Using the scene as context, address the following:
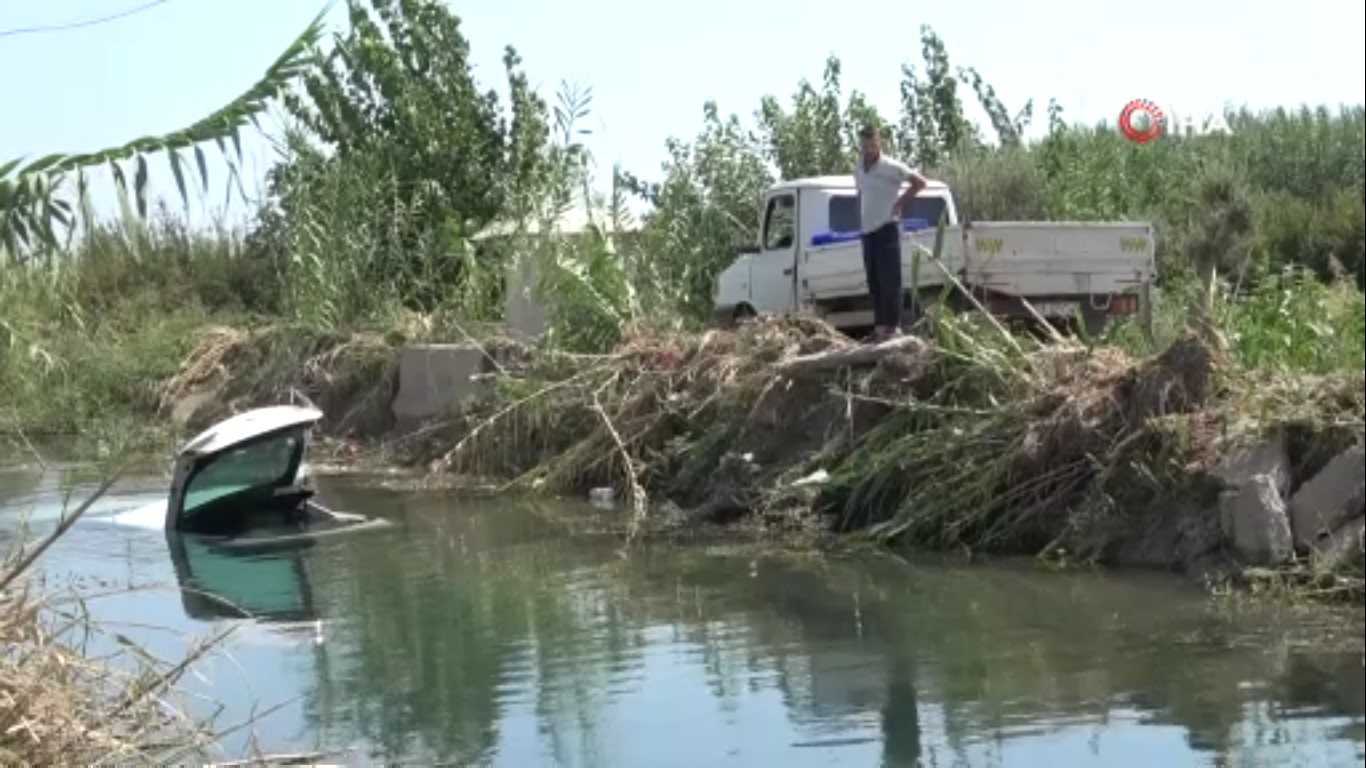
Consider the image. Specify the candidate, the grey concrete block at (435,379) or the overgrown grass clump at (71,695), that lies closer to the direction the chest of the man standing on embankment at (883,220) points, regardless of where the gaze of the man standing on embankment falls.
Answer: the overgrown grass clump

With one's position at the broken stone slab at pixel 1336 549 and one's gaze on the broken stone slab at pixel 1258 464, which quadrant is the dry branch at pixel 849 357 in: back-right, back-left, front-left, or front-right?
front-left

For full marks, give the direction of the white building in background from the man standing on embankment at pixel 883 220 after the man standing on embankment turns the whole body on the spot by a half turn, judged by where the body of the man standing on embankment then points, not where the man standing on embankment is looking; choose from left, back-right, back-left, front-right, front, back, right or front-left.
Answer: left

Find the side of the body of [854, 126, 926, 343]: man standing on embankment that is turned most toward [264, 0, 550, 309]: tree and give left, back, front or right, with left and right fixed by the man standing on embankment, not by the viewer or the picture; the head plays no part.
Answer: right

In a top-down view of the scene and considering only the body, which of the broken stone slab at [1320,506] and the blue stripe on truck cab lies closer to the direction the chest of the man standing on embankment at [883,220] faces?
the broken stone slab

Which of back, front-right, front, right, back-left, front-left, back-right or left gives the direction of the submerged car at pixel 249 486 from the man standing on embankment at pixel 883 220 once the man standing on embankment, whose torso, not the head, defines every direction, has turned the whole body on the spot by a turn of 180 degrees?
back-left

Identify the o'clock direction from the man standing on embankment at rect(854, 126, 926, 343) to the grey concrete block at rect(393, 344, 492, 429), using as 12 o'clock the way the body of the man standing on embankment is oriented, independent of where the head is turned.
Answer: The grey concrete block is roughly at 3 o'clock from the man standing on embankment.

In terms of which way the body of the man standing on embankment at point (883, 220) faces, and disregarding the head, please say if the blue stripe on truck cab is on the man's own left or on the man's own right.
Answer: on the man's own right

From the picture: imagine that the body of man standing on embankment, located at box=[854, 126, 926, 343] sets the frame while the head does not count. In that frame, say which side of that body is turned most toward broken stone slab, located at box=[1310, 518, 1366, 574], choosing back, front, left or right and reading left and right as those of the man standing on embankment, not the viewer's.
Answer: left

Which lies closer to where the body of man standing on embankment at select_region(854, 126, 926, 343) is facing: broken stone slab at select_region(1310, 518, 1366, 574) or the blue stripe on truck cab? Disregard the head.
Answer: the broken stone slab

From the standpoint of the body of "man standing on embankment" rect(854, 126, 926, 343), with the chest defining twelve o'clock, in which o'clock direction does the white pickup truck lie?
The white pickup truck is roughly at 6 o'clock from the man standing on embankment.

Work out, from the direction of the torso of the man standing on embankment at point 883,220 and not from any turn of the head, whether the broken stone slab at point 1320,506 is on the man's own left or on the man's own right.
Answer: on the man's own left

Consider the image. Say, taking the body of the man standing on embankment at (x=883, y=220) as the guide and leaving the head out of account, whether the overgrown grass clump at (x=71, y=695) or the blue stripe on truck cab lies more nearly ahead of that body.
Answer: the overgrown grass clump

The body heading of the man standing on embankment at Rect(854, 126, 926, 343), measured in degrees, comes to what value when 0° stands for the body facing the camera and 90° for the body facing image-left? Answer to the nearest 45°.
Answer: approximately 45°
